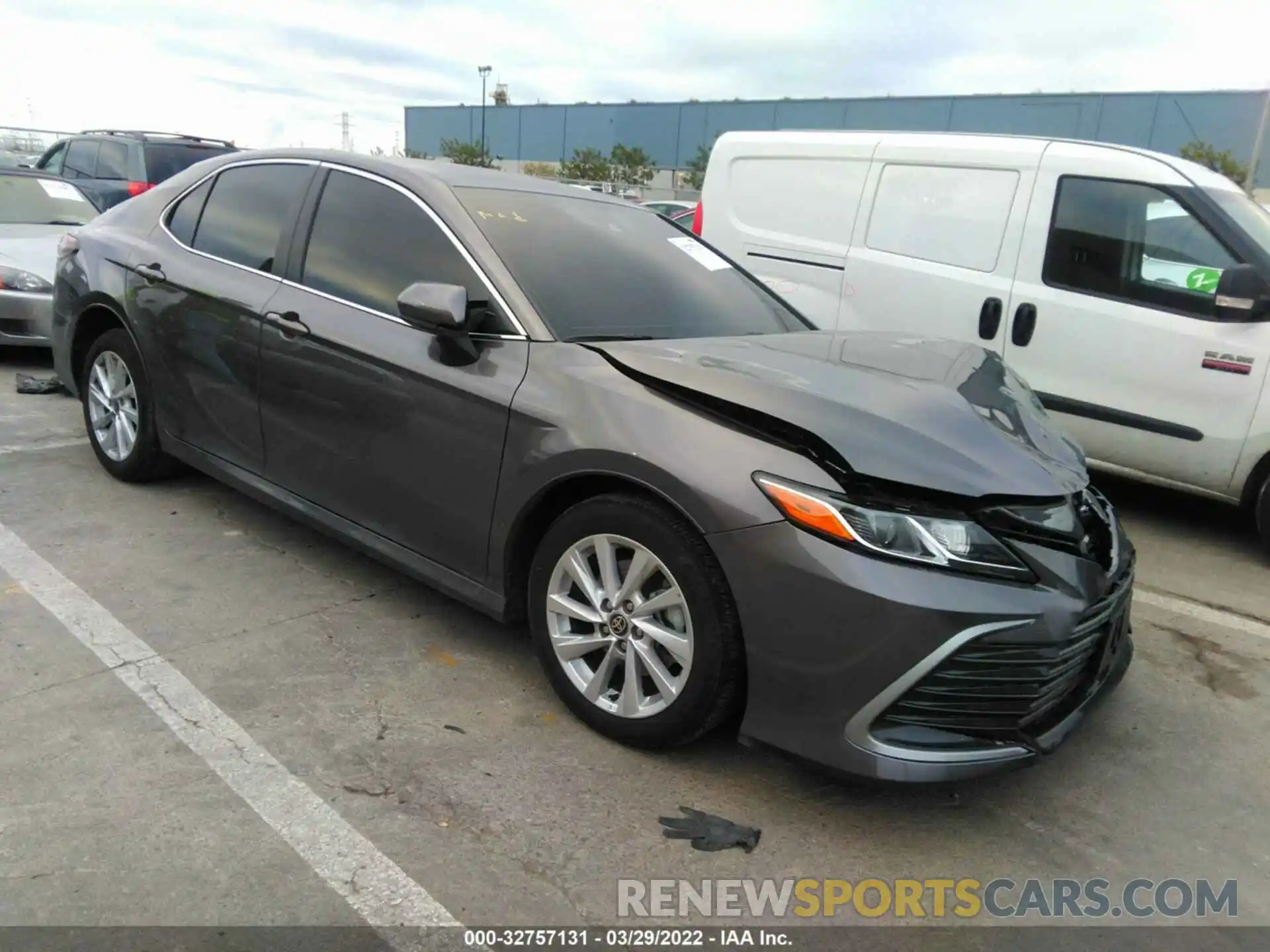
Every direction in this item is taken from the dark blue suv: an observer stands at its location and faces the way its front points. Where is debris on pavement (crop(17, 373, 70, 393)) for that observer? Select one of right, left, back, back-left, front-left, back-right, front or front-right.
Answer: back-left

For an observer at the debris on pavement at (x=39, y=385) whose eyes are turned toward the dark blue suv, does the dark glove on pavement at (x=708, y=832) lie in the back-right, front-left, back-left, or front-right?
back-right

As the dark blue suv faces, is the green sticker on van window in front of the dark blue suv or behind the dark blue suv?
behind

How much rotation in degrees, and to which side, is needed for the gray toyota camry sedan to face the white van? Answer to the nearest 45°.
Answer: approximately 90° to its left

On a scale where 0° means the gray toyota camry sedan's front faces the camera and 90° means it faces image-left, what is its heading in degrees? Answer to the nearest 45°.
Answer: approximately 315°

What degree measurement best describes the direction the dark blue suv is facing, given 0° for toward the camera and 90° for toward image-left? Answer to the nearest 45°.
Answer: approximately 135°

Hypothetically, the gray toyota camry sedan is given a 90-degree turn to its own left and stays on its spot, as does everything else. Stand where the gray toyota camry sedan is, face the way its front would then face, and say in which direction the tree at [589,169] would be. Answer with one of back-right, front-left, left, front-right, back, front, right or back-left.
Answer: front-left

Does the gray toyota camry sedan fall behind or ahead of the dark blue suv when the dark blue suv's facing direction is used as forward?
behind

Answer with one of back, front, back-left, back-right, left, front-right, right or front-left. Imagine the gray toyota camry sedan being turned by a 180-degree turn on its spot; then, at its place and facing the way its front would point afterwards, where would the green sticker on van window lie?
right

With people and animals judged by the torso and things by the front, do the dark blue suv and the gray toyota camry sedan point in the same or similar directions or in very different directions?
very different directions

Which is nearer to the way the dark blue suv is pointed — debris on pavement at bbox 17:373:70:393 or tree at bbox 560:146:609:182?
the tree

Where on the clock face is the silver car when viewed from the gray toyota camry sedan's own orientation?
The silver car is roughly at 6 o'clock from the gray toyota camry sedan.

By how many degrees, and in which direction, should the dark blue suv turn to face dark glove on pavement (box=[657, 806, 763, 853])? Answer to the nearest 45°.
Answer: approximately 135° to its left

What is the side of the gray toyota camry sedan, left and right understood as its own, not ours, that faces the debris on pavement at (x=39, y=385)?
back
